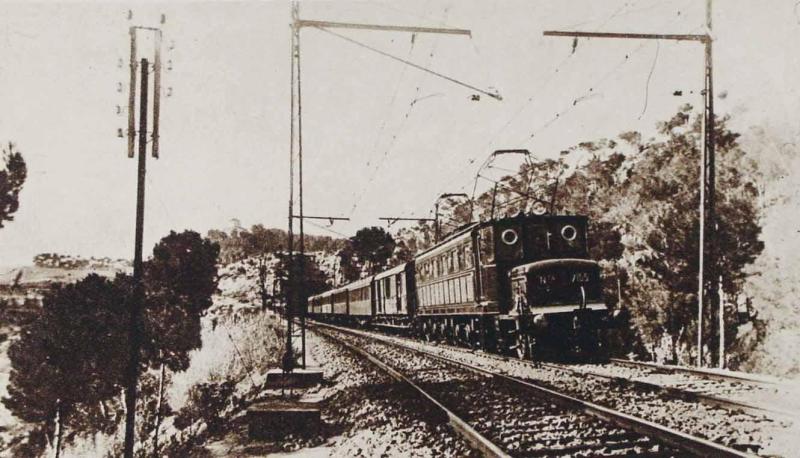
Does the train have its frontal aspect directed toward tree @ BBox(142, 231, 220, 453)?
no

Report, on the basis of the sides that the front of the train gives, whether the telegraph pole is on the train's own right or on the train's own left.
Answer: on the train's own right

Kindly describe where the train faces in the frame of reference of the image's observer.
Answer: facing the viewer and to the right of the viewer
